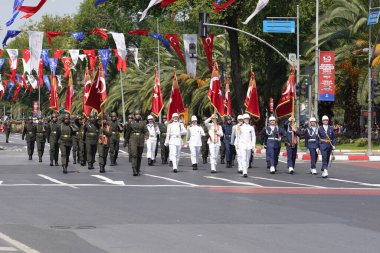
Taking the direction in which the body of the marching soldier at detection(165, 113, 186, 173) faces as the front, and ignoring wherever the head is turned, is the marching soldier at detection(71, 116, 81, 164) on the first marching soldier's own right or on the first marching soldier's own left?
on the first marching soldier's own right

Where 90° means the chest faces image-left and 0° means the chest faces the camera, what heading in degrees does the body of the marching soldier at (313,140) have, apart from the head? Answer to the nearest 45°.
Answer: approximately 0°

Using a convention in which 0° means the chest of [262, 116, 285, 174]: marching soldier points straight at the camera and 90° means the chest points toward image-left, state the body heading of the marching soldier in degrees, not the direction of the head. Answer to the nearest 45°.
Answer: approximately 0°

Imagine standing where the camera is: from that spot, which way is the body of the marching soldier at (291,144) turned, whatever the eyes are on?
toward the camera

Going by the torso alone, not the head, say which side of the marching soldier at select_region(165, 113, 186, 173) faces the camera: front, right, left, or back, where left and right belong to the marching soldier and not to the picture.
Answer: front

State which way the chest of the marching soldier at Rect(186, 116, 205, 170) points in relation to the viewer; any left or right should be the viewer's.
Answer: facing the viewer

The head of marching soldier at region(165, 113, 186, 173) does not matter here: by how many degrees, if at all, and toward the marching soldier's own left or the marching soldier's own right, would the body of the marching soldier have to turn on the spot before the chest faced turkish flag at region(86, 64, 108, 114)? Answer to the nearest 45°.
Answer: approximately 90° to the marching soldier's own right
